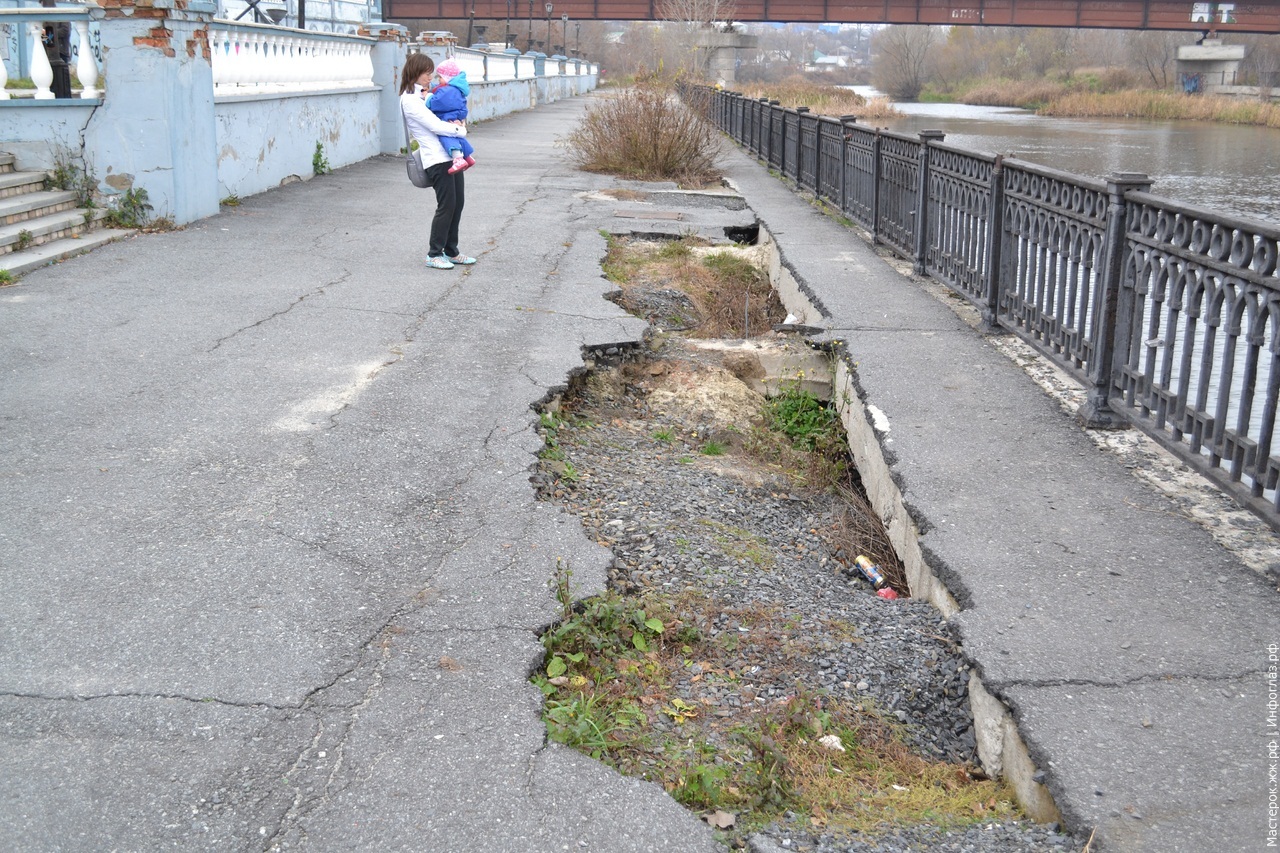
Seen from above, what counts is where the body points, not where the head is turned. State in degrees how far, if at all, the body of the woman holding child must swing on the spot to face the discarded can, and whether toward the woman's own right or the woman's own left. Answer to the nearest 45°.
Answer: approximately 90° to the woman's own right

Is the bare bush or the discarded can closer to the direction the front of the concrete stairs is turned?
the discarded can

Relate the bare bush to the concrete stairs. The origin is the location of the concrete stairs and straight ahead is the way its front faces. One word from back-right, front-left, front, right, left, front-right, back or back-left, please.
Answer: left

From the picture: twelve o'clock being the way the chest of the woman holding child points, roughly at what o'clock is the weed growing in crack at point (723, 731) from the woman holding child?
The weed growing in crack is roughly at 3 o'clock from the woman holding child.

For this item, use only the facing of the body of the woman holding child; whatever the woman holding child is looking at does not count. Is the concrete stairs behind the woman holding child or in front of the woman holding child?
behind

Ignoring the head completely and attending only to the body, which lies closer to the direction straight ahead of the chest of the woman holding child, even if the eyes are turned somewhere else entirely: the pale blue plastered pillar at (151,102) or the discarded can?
the discarded can

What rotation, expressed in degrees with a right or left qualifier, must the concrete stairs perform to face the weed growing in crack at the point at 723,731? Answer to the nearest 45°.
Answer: approximately 45° to its right

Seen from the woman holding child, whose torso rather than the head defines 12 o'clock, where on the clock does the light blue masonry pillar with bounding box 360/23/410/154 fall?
The light blue masonry pillar is roughly at 9 o'clock from the woman holding child.

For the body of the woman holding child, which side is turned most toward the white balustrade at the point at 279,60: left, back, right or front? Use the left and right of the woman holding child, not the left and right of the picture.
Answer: left

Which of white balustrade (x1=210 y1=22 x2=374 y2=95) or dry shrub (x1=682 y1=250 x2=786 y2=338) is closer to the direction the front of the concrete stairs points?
the dry shrub

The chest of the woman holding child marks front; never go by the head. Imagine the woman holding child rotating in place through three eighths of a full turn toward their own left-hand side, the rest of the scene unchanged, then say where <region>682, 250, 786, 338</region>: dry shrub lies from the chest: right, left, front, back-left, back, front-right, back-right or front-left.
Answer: back-right

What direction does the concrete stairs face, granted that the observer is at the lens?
facing the viewer and to the right of the viewer

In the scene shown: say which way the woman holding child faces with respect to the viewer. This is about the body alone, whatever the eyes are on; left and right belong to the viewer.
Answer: facing to the right of the viewer

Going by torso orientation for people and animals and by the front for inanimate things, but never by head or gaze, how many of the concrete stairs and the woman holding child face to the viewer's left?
0

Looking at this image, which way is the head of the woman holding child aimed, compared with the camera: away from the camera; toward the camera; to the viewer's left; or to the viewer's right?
to the viewer's right
